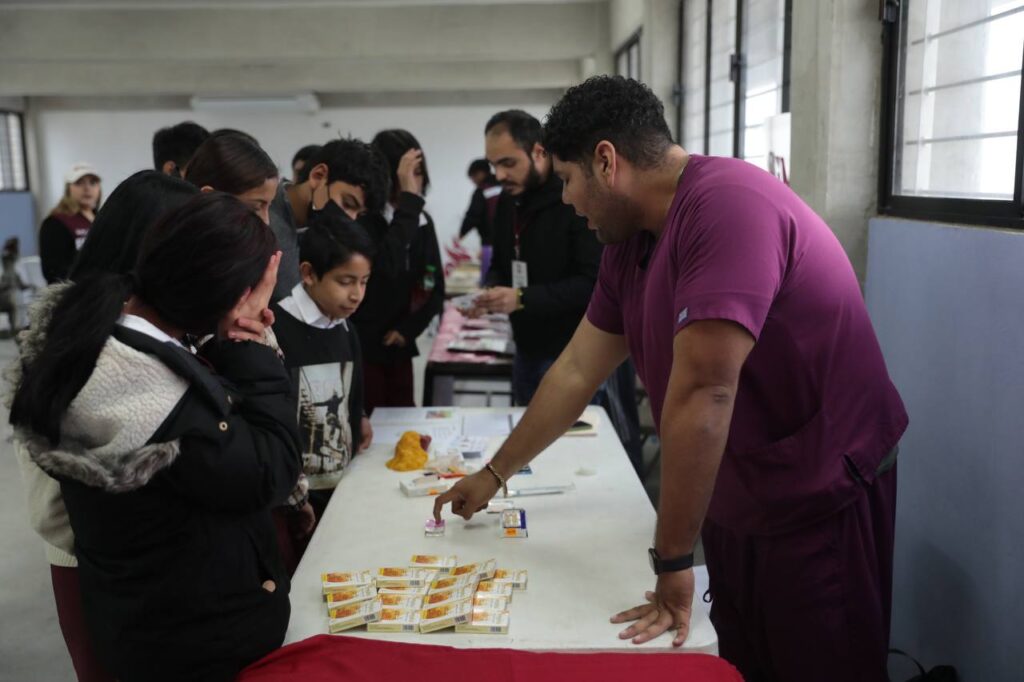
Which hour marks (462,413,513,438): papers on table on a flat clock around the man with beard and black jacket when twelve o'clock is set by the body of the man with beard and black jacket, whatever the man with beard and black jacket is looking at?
The papers on table is roughly at 11 o'clock from the man with beard and black jacket.

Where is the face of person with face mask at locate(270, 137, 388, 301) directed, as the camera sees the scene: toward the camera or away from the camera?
toward the camera

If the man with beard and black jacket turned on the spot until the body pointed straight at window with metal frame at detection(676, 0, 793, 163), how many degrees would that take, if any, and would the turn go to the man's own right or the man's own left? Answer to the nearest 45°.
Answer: approximately 180°

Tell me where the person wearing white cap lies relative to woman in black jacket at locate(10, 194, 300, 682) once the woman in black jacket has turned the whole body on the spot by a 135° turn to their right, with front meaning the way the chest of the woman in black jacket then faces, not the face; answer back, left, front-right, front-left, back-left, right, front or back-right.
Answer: back

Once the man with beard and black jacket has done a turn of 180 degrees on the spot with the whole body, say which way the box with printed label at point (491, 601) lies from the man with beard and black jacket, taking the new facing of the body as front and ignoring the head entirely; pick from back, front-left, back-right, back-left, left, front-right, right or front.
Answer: back-right

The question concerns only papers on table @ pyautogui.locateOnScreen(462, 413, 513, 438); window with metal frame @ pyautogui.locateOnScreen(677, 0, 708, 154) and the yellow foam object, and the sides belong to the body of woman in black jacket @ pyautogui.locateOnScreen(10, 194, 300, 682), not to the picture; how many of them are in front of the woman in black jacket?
3

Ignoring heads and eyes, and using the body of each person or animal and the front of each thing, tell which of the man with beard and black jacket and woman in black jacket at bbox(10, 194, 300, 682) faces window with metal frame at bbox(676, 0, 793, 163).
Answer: the woman in black jacket

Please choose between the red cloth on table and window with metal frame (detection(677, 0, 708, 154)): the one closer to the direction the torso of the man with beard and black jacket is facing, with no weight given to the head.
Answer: the red cloth on table

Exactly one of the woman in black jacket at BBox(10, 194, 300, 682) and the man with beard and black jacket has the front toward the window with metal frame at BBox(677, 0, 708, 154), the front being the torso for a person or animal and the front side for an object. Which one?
the woman in black jacket

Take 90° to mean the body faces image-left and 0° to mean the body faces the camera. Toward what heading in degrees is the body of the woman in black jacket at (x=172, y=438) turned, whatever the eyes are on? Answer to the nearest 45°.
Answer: approximately 225°

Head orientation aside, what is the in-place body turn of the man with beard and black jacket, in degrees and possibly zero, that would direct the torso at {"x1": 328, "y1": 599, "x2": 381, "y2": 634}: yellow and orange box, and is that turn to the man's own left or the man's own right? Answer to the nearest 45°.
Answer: approximately 45° to the man's own left

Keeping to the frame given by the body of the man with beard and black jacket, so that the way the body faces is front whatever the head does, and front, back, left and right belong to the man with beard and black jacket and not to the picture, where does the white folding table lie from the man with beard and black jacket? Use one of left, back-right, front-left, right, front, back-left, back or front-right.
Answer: front-left

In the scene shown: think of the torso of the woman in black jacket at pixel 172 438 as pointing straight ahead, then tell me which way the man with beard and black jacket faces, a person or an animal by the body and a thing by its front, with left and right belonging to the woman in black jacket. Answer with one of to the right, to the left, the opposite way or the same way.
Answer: the opposite way

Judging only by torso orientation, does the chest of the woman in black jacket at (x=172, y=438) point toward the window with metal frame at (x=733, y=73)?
yes

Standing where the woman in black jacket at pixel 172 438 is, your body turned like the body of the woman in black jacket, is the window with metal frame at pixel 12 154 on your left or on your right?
on your left

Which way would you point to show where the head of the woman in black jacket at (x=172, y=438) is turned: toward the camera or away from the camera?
away from the camera

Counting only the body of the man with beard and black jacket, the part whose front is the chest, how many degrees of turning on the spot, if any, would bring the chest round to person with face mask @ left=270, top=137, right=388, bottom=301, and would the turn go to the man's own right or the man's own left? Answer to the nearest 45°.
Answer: approximately 45° to the man's own right

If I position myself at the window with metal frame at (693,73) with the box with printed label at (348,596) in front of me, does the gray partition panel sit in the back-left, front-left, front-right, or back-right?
front-left

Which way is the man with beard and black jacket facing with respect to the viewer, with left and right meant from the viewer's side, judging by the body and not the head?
facing the viewer and to the left of the viewer

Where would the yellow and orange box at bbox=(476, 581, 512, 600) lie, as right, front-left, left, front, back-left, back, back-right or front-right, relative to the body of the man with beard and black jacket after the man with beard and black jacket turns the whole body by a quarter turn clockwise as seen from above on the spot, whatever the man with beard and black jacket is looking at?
back-left

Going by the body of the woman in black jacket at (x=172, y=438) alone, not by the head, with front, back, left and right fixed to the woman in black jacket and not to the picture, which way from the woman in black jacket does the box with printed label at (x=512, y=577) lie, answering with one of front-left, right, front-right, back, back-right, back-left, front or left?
front-right
